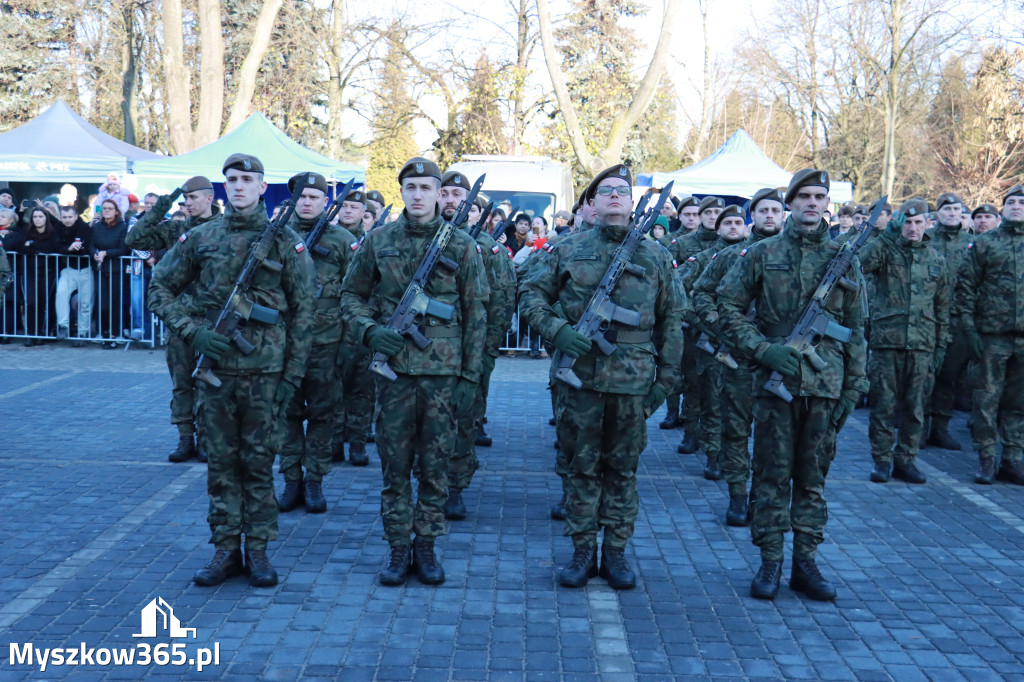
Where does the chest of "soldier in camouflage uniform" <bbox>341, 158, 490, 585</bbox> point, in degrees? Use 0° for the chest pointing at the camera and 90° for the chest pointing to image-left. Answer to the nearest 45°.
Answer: approximately 0°

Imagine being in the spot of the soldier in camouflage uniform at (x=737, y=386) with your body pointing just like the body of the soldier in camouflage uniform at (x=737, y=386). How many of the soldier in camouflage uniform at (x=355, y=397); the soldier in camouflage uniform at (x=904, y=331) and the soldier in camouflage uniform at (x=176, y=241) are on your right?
2

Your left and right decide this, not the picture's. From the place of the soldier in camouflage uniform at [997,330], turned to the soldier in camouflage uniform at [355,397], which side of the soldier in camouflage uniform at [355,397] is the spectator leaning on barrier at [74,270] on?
right

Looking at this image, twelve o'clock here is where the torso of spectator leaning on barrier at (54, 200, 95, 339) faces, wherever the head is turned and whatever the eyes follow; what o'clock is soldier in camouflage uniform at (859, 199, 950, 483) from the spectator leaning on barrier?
The soldier in camouflage uniform is roughly at 11 o'clock from the spectator leaning on barrier.

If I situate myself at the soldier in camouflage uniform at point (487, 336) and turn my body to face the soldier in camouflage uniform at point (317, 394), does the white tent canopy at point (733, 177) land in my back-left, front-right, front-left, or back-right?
back-right

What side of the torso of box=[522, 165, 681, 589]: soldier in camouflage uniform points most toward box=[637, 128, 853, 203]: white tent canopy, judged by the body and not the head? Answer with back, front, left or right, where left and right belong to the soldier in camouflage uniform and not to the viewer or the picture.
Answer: back

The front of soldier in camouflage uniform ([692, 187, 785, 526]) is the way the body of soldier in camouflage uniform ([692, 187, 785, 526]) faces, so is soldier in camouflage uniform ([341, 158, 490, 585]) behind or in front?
in front

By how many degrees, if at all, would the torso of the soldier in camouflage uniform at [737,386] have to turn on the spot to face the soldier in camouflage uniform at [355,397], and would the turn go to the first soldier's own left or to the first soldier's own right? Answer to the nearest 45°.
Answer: approximately 90° to the first soldier's own right

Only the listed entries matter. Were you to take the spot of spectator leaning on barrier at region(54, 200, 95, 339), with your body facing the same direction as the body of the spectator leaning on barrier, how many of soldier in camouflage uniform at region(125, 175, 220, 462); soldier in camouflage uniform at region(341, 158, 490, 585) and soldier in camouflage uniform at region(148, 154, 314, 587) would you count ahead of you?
3

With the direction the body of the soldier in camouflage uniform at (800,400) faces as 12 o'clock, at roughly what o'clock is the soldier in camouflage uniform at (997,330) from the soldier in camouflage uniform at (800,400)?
the soldier in camouflage uniform at (997,330) is roughly at 7 o'clock from the soldier in camouflage uniform at (800,400).

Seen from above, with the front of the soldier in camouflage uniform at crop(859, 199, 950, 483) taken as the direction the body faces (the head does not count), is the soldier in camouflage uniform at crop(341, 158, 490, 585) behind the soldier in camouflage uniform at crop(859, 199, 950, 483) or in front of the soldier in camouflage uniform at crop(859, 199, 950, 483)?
in front

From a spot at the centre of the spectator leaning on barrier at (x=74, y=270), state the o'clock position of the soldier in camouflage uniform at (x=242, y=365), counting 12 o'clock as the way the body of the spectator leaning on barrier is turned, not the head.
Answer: The soldier in camouflage uniform is roughly at 12 o'clock from the spectator leaning on barrier.

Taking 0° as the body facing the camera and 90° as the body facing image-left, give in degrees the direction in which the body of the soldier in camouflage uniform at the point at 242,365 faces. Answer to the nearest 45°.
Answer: approximately 0°
